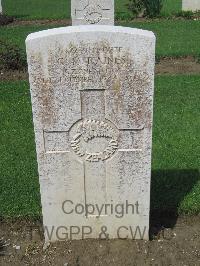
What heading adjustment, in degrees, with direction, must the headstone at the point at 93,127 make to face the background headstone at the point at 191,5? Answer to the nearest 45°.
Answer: approximately 180°

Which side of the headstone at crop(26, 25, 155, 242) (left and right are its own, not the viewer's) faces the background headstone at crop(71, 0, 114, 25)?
back

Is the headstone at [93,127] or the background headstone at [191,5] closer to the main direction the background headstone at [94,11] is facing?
the headstone

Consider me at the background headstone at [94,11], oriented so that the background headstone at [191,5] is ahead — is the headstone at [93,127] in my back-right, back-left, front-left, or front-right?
back-right

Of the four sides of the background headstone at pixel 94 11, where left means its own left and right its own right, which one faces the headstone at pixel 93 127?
front

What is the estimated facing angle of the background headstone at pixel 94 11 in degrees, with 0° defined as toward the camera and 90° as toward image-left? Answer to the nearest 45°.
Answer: approximately 0°

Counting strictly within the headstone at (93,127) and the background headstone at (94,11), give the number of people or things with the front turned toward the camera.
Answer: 2

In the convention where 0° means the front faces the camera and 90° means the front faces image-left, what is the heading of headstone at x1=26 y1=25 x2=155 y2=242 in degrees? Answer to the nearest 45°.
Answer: approximately 0°

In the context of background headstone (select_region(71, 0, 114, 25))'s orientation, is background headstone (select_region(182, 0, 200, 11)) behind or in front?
behind
